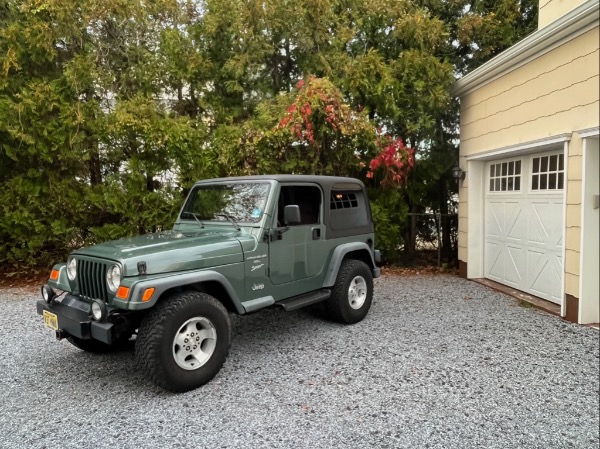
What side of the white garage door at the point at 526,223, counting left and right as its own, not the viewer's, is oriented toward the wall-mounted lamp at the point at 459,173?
right

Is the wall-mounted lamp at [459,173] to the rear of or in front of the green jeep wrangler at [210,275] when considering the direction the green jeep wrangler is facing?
to the rear

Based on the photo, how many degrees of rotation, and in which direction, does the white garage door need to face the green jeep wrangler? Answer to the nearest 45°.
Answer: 0° — it already faces it

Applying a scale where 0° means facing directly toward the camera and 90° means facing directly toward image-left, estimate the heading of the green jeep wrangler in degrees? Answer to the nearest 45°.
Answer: approximately 45°

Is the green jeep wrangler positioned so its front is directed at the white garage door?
no

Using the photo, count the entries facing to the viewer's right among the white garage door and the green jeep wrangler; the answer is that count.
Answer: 0
